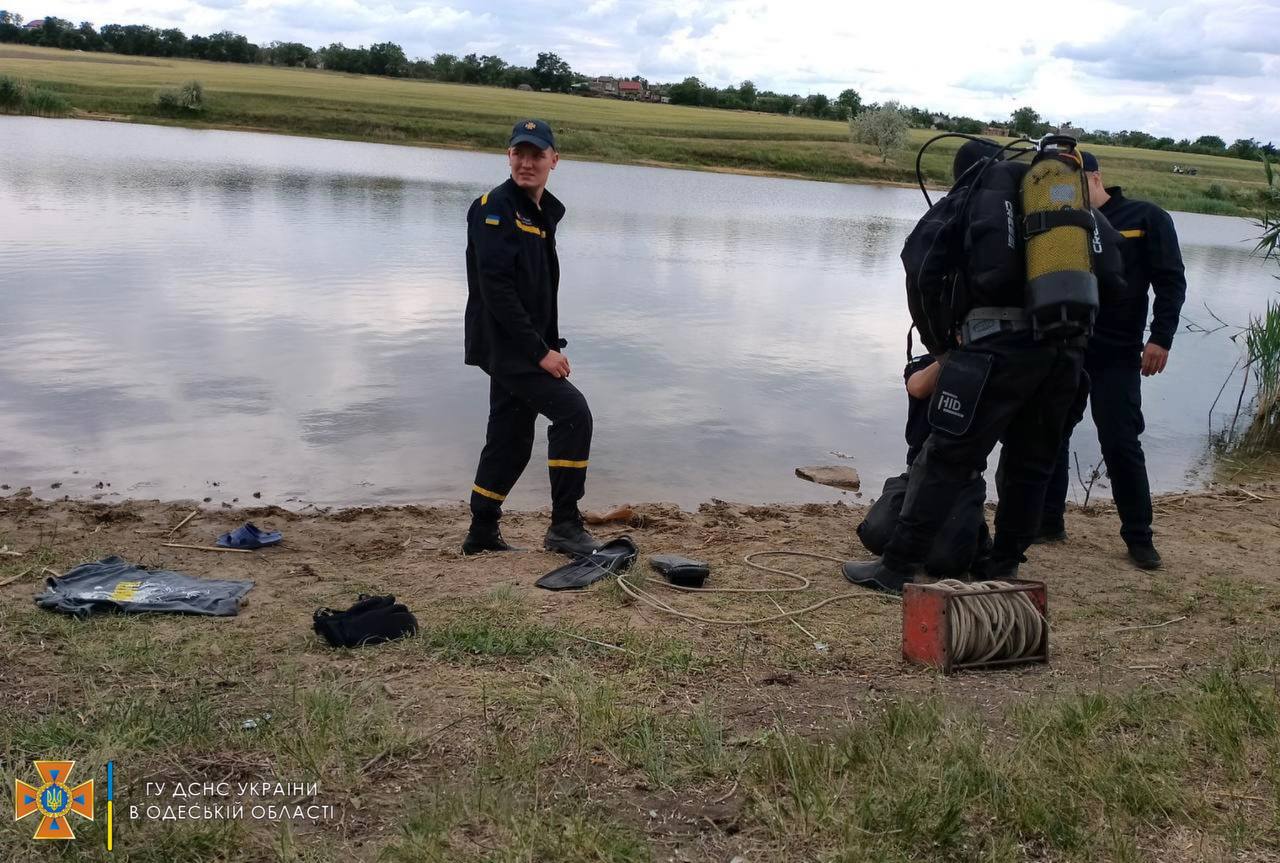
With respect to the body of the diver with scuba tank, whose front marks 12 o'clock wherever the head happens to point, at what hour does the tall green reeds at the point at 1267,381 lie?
The tall green reeds is roughly at 2 o'clock from the diver with scuba tank.

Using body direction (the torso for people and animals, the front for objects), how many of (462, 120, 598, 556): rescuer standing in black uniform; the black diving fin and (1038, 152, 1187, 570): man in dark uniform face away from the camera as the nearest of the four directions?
0

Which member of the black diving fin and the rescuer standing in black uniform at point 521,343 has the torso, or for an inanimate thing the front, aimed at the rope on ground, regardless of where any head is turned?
the rescuer standing in black uniform

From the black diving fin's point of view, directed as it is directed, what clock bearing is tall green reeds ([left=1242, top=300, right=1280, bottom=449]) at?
The tall green reeds is roughly at 6 o'clock from the black diving fin.

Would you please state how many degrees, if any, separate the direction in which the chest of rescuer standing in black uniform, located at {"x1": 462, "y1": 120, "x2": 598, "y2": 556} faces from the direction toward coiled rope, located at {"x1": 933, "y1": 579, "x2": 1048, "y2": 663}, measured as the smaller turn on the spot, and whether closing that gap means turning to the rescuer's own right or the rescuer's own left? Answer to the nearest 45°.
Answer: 0° — they already face it

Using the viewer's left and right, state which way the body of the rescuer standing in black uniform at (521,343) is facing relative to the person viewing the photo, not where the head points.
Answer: facing the viewer and to the right of the viewer

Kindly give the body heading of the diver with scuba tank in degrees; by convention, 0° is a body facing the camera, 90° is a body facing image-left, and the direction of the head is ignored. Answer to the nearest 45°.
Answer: approximately 135°

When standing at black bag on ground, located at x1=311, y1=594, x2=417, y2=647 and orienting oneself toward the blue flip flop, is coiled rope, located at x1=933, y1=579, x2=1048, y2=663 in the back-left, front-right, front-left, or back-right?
back-right

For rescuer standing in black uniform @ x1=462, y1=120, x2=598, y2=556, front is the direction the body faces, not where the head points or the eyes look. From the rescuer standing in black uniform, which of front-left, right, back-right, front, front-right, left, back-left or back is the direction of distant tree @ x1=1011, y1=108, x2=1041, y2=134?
left

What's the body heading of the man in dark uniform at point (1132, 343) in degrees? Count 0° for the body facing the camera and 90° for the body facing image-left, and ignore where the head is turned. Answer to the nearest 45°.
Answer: approximately 45°

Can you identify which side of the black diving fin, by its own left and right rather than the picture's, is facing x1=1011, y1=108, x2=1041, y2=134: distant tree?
back

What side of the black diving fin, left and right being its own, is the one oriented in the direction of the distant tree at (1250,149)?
back
